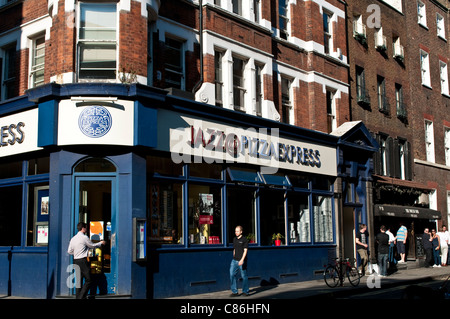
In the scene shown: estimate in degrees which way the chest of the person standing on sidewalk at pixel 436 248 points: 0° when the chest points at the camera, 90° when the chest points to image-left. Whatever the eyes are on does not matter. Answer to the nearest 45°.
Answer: approximately 45°

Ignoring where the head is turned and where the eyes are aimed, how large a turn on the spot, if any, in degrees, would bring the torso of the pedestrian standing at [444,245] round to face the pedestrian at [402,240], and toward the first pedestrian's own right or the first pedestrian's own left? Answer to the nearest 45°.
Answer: approximately 45° to the first pedestrian's own right

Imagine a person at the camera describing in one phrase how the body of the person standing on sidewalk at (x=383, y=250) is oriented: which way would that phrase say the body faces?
away from the camera

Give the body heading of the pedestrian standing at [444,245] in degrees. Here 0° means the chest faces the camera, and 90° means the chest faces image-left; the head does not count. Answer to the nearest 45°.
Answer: approximately 0°

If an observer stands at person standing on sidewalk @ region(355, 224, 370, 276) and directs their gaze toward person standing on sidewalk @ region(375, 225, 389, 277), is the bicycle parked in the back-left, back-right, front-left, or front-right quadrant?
back-right

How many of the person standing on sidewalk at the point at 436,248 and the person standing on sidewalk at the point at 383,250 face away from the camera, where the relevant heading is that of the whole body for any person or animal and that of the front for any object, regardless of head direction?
1
